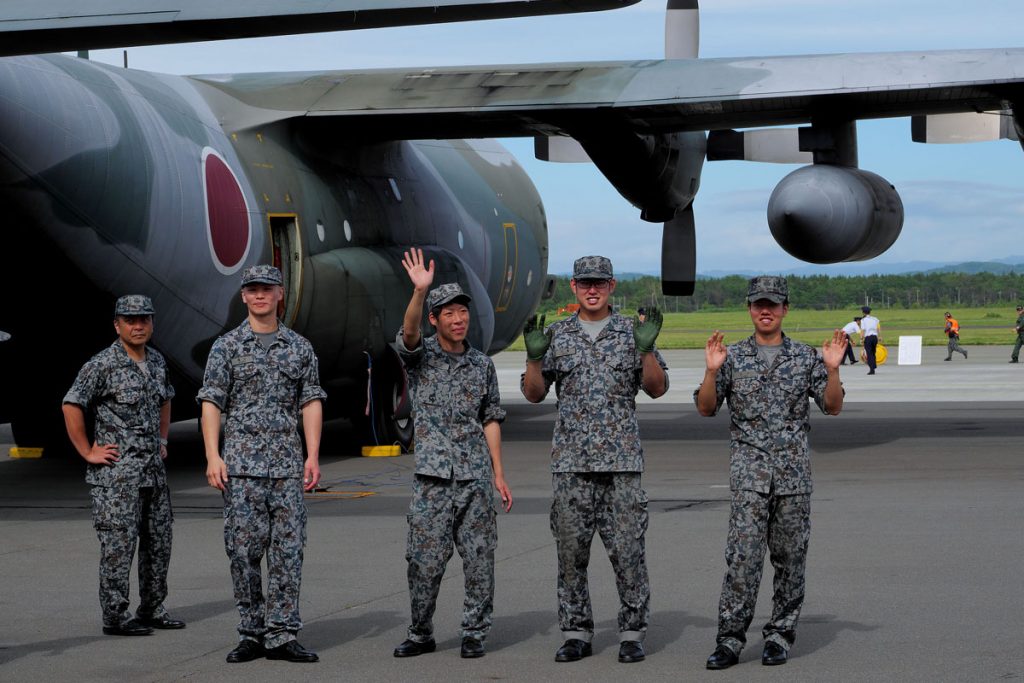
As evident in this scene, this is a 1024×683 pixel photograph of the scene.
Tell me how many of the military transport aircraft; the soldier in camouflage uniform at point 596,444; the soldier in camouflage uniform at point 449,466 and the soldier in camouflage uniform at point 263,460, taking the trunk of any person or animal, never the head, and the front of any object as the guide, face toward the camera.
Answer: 3

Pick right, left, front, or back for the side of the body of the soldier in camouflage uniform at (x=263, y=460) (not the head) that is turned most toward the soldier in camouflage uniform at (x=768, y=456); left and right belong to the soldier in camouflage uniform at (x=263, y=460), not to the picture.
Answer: left

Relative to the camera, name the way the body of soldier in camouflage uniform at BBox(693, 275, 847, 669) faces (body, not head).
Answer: toward the camera

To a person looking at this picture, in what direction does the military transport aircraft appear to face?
facing away from the viewer and to the right of the viewer

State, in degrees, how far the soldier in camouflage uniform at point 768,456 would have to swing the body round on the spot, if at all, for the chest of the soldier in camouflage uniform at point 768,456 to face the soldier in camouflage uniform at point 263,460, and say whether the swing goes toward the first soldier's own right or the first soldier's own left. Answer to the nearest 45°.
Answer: approximately 90° to the first soldier's own right

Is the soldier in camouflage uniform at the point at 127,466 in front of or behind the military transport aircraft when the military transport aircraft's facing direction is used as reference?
behind

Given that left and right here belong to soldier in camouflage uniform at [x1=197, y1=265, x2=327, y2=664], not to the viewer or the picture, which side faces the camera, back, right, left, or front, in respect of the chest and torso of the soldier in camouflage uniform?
front

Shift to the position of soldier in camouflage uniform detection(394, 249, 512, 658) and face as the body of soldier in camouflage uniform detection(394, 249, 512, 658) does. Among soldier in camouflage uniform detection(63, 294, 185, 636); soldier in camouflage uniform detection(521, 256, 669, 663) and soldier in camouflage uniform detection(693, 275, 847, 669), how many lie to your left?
2

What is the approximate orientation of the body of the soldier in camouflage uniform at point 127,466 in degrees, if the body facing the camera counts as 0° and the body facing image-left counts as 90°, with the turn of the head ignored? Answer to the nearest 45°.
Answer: approximately 315°

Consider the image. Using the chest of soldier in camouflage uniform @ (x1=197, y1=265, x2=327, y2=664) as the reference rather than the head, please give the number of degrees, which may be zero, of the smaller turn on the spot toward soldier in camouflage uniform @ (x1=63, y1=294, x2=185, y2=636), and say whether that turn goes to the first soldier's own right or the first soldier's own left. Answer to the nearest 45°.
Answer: approximately 135° to the first soldier's own right

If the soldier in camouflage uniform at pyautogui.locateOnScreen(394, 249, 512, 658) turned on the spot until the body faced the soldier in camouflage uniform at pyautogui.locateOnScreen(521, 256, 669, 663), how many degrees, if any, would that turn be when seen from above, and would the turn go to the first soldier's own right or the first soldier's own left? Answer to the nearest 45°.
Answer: approximately 90° to the first soldier's own left
